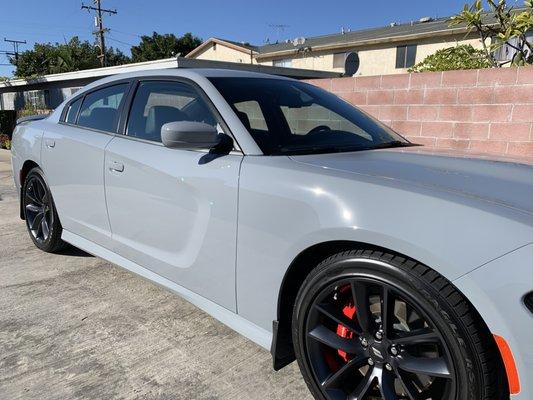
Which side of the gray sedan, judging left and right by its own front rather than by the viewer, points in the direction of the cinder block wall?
left

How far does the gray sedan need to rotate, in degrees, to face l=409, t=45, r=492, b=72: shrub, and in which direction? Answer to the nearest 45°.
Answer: approximately 90° to its left

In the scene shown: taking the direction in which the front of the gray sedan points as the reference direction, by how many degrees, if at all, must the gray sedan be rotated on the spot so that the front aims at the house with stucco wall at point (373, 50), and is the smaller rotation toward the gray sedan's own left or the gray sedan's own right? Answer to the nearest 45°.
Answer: approximately 135° to the gray sedan's own left

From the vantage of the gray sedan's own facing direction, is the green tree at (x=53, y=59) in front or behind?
behind

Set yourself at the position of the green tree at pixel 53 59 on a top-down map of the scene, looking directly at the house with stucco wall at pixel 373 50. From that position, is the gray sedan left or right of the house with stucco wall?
right

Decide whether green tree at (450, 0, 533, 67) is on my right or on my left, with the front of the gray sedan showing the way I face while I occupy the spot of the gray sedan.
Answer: on my left

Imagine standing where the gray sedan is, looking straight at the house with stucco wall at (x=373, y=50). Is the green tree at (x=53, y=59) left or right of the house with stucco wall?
left

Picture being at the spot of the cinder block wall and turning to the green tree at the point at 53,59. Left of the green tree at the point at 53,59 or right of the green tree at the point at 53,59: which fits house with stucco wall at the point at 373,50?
right

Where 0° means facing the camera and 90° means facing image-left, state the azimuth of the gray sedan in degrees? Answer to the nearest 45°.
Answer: approximately 315°
